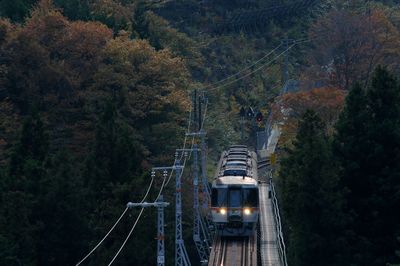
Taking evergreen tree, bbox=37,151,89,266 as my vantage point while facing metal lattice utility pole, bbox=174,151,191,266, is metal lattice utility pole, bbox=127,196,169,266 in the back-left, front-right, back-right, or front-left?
front-right

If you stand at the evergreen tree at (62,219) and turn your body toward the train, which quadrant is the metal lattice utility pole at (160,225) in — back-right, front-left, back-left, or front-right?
front-right

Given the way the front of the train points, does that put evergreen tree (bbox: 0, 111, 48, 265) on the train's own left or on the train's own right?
on the train's own right

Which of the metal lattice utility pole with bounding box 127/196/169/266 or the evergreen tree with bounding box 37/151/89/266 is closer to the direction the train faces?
the metal lattice utility pole

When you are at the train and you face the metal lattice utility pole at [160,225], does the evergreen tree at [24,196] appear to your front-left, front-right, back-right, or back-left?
front-right

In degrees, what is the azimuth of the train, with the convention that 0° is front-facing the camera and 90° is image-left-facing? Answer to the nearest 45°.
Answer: approximately 0°

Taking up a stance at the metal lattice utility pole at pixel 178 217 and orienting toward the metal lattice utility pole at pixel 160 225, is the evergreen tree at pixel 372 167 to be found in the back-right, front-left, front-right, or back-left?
back-left

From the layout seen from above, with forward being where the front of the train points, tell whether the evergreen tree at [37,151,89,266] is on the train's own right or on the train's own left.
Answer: on the train's own right

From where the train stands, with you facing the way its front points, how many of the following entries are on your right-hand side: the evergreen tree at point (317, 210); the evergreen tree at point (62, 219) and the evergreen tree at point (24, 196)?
2
